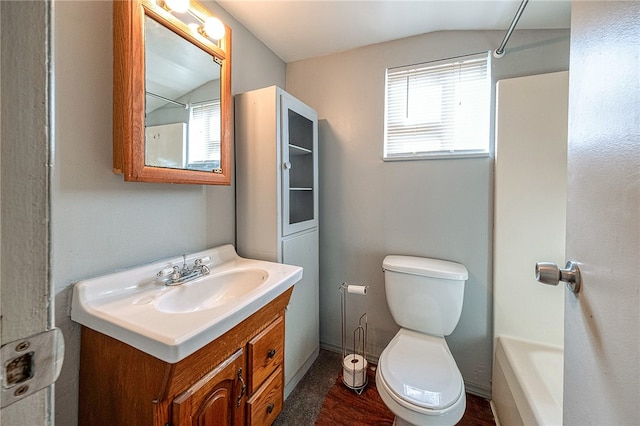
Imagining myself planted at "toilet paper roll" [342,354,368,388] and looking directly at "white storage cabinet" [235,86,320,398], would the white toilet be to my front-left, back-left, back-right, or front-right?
back-left

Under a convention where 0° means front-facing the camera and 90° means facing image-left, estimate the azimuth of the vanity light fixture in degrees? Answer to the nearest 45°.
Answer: approximately 315°

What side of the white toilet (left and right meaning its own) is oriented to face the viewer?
front

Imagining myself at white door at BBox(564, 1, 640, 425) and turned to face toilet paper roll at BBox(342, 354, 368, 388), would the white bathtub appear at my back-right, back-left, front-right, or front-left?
front-right

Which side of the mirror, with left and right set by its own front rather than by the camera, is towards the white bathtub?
front

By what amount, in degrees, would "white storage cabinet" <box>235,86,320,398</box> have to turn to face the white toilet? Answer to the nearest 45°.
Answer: approximately 45° to its left

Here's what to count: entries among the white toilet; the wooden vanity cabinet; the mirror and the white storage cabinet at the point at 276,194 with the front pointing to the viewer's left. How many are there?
0

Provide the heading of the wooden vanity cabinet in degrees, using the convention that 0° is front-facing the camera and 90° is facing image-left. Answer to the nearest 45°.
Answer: approximately 315°

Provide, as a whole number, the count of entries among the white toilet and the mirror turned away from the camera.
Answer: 0

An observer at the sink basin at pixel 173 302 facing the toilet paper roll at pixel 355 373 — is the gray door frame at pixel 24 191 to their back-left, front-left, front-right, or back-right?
back-right

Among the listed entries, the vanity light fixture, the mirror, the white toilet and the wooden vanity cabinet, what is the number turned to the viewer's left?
0

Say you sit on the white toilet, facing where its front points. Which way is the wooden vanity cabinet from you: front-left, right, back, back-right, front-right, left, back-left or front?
front-right

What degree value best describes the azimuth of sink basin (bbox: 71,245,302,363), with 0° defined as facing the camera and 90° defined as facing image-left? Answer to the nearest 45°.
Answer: approximately 315°

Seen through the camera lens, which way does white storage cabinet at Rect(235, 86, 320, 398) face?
facing the viewer and to the right of the viewer
